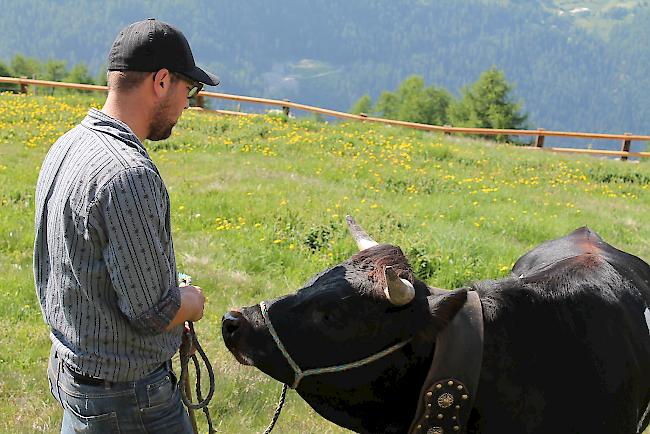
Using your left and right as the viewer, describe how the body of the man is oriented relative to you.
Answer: facing away from the viewer and to the right of the viewer

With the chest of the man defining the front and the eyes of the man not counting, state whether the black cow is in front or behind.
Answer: in front
